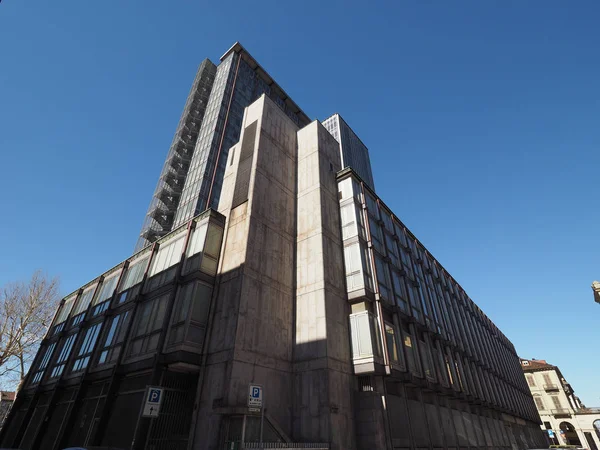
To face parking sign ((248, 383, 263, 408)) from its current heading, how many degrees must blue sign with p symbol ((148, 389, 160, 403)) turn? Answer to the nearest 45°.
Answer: approximately 45° to its left

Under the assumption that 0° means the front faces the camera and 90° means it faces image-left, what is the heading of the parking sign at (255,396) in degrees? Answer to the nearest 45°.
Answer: approximately 0°

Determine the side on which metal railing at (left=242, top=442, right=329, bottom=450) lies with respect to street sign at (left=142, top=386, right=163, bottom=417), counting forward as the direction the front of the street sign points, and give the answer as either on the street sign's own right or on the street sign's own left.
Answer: on the street sign's own left

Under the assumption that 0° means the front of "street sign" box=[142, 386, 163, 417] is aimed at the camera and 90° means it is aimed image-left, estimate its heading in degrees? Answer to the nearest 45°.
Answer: approximately 0°

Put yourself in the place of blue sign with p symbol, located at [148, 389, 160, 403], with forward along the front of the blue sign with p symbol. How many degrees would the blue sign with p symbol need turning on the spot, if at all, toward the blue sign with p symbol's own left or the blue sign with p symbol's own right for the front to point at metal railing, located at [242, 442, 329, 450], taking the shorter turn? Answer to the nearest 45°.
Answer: approximately 90° to the blue sign with p symbol's own left

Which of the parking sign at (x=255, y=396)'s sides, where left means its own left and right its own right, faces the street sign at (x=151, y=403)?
right

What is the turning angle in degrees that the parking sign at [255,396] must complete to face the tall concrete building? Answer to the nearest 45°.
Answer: approximately 180°
